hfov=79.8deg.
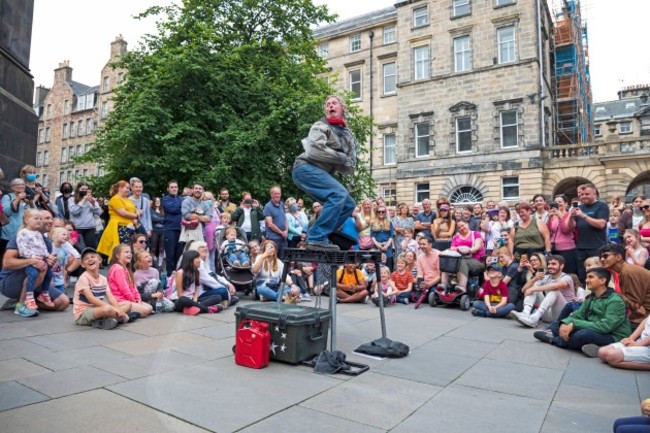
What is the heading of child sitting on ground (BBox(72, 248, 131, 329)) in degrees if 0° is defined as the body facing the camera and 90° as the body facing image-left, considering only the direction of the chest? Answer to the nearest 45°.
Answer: approximately 315°

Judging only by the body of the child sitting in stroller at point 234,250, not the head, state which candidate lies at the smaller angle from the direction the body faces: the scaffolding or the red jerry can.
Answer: the red jerry can

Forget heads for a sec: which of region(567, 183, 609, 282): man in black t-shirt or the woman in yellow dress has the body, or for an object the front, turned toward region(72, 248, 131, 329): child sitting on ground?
the man in black t-shirt

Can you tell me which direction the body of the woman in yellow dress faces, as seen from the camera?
to the viewer's right

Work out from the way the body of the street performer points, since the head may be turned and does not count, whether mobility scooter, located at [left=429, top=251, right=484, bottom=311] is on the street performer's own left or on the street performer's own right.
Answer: on the street performer's own left

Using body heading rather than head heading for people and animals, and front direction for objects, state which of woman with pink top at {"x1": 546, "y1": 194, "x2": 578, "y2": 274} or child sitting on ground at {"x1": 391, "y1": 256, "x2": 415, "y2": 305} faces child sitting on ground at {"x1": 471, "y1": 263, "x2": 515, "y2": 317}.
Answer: the woman with pink top

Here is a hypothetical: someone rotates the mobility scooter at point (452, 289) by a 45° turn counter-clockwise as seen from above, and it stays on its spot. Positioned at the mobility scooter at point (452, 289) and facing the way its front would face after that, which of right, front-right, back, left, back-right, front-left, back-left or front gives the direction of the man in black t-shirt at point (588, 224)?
left

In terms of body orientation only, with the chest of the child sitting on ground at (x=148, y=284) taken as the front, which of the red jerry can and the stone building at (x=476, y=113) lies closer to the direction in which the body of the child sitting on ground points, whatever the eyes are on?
the red jerry can
